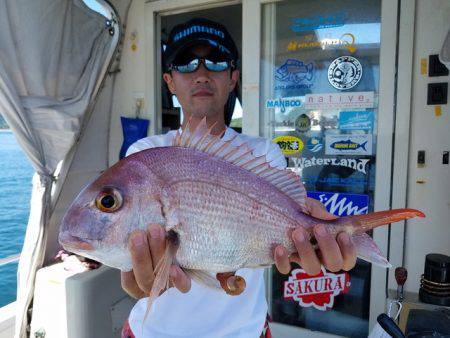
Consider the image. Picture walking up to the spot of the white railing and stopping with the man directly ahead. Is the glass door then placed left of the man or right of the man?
left

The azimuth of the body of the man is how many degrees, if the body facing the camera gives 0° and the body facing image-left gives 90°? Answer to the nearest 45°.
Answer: approximately 0°

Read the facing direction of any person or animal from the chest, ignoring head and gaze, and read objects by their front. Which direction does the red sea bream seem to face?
to the viewer's left

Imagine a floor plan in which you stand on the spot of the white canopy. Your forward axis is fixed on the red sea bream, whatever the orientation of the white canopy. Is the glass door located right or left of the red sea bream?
left

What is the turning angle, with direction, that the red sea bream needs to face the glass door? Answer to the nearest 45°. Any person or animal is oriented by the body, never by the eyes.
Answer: approximately 135° to its right

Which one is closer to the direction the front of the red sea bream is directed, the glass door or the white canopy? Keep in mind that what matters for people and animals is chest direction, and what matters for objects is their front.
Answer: the white canopy

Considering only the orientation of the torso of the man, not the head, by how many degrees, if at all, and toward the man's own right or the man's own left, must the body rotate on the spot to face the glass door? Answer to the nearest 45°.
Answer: approximately 135° to the man's own left

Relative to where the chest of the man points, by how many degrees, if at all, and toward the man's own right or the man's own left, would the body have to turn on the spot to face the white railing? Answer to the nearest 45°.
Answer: approximately 135° to the man's own right

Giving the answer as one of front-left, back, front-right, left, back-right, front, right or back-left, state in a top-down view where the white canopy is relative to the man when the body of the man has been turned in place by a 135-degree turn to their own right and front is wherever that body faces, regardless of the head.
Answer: front

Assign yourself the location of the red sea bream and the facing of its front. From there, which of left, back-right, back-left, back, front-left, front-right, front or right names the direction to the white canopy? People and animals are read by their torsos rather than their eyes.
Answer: front-right
